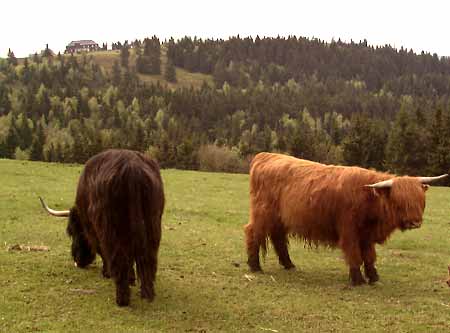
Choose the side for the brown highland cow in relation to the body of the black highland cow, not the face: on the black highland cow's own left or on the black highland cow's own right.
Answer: on the black highland cow's own right

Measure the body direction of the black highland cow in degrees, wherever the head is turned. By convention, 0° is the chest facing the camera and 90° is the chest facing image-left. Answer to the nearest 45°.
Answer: approximately 135°

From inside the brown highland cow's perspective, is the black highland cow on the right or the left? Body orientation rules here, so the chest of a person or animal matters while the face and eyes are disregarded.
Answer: on its right

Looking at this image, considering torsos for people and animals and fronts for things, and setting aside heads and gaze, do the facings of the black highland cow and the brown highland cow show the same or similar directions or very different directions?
very different directions

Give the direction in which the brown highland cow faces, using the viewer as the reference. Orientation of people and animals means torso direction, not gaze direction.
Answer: facing the viewer and to the right of the viewer
